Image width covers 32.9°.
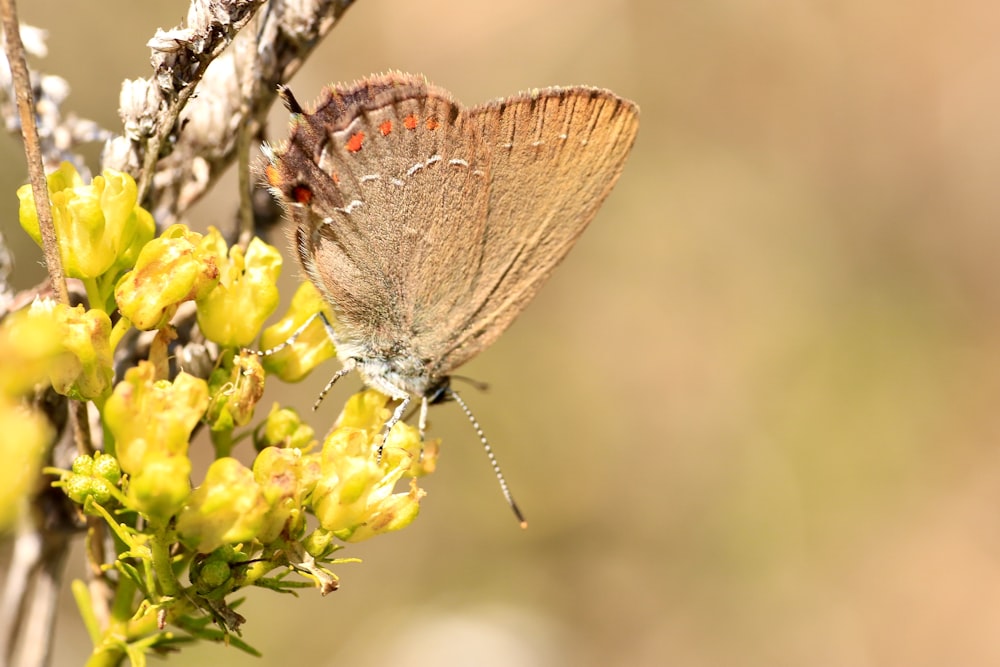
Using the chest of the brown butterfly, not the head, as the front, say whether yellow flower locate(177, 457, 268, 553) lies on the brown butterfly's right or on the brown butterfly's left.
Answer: on the brown butterfly's right

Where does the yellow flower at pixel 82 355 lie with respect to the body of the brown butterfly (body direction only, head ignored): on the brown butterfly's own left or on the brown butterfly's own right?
on the brown butterfly's own right

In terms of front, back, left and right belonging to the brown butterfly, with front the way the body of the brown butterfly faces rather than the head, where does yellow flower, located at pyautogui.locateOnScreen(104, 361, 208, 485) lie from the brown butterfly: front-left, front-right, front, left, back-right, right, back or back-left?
back

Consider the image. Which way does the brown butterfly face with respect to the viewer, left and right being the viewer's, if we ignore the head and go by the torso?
facing to the right of the viewer
